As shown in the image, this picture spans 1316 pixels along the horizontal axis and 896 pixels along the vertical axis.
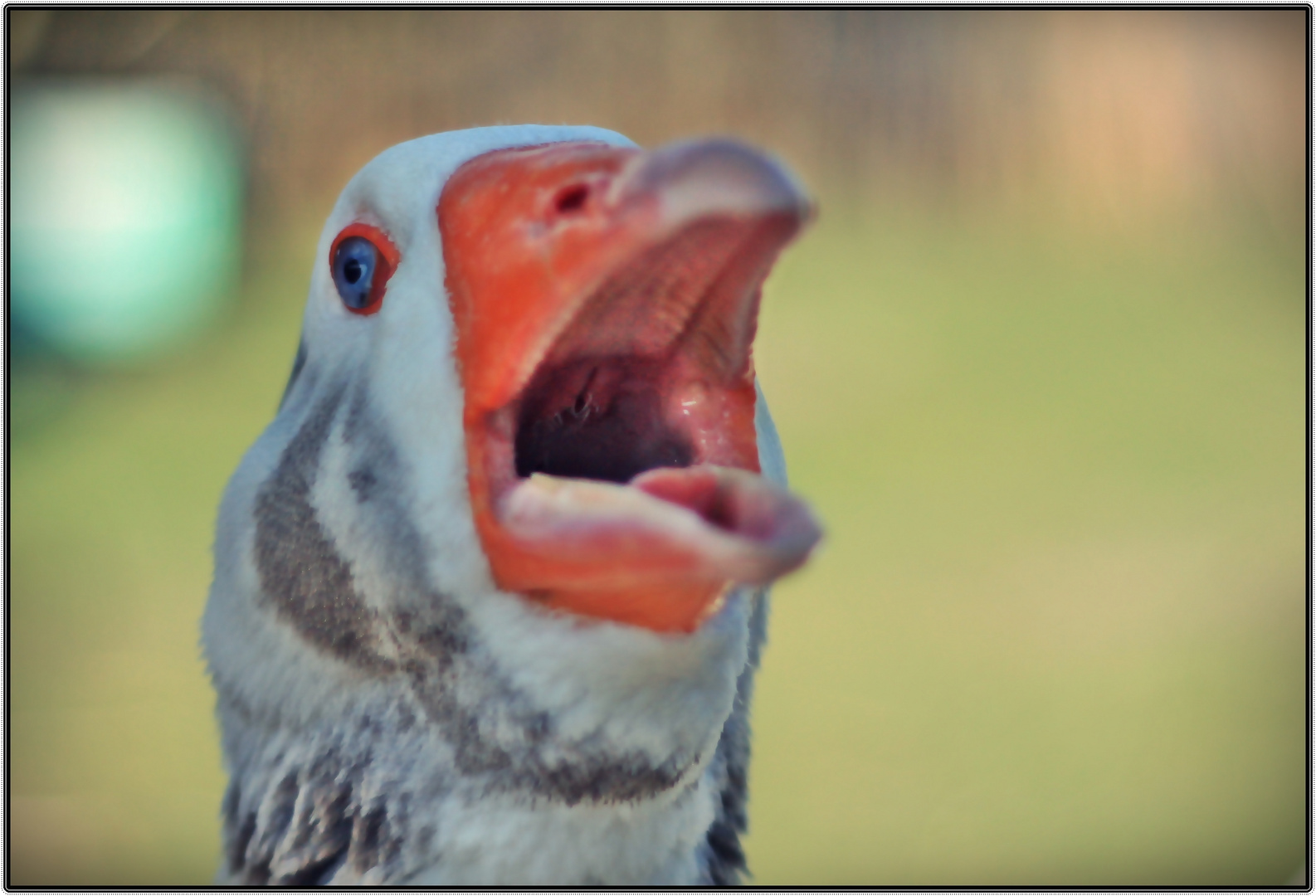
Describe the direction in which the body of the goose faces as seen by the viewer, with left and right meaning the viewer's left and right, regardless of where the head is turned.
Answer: facing the viewer and to the right of the viewer
